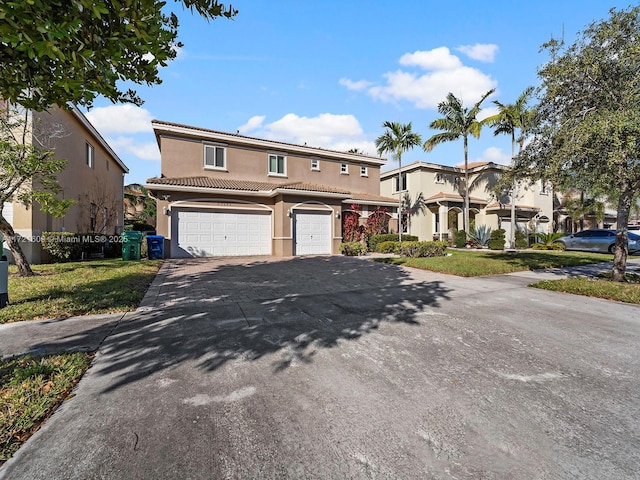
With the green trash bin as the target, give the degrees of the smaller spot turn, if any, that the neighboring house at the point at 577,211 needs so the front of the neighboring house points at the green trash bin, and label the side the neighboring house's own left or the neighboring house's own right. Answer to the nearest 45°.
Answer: approximately 90° to the neighboring house's own right

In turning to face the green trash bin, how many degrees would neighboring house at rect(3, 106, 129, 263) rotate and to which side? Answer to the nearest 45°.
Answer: approximately 90° to its left

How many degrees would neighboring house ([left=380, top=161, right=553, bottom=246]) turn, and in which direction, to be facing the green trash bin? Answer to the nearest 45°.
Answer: approximately 90° to its right

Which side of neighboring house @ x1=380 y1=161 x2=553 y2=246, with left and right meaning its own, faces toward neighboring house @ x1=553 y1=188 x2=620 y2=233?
left

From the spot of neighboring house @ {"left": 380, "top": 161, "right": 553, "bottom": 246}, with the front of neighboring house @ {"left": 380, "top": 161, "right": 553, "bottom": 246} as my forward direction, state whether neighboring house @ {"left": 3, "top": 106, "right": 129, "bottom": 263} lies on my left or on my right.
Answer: on my right
